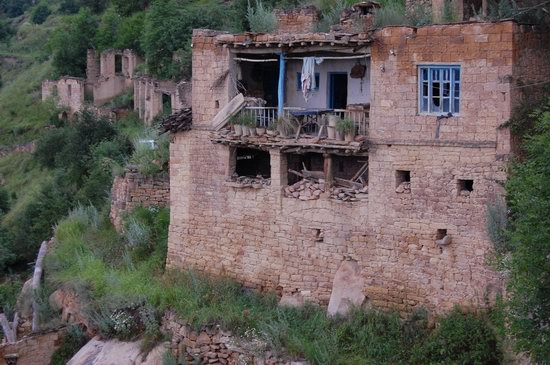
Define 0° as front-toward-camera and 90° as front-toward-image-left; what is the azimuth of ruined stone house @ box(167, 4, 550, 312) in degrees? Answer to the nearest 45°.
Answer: approximately 0°

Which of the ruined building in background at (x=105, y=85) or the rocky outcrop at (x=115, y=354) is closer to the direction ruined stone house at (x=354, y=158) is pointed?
the rocky outcrop

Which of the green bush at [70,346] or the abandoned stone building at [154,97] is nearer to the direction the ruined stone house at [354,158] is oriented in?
the green bush

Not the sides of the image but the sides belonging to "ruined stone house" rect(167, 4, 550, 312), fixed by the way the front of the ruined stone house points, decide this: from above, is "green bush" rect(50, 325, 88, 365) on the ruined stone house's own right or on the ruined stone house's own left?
on the ruined stone house's own right
